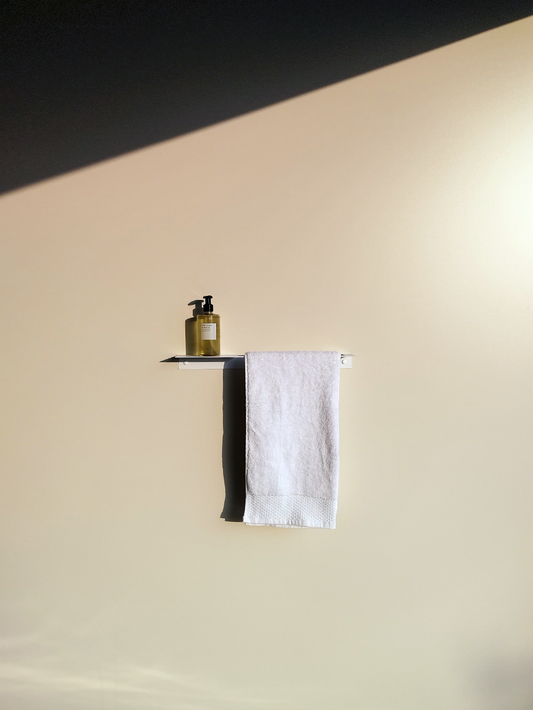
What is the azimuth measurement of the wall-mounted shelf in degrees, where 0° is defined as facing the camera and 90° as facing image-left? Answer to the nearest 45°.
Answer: approximately 0°
